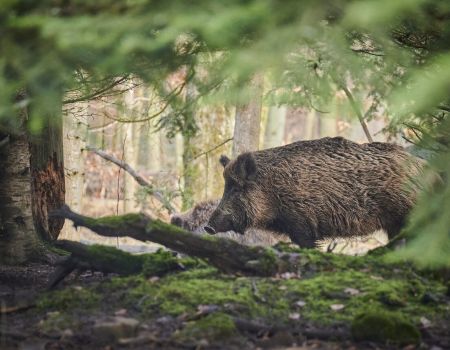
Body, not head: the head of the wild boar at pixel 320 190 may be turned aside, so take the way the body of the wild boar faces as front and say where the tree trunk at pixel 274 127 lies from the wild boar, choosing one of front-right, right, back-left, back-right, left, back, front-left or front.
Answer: right

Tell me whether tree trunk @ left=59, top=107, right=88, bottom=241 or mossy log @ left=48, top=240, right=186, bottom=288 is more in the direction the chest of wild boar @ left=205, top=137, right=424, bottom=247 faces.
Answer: the tree trunk

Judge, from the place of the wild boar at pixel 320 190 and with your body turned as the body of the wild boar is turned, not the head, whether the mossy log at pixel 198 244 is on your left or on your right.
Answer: on your left

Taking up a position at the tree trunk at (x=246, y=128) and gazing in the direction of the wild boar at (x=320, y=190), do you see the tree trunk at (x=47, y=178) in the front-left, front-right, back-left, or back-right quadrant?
front-right

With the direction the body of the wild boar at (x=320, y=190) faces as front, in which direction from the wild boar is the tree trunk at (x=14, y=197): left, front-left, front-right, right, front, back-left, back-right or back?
front-left

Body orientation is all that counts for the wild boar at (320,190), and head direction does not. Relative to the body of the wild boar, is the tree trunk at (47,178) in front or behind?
in front

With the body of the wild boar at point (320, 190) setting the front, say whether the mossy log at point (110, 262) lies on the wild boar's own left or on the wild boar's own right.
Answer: on the wild boar's own left

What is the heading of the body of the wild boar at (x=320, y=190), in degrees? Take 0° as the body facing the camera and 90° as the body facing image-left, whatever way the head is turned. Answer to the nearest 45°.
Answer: approximately 90°

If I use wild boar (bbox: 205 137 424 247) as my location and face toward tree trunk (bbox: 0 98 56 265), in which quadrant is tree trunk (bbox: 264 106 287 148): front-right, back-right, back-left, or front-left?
back-right

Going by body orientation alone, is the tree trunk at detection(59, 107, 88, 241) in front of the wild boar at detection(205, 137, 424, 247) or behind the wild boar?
in front
